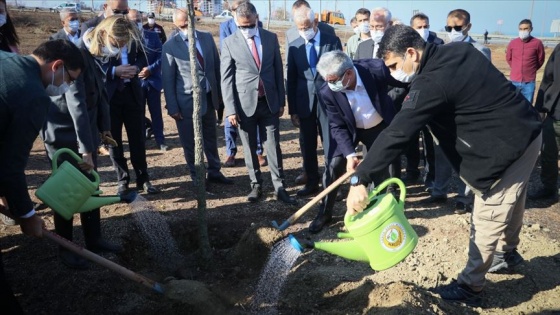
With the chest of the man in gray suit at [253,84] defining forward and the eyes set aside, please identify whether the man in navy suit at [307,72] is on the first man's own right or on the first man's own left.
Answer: on the first man's own left

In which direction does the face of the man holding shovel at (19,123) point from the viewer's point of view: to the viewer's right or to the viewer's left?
to the viewer's right

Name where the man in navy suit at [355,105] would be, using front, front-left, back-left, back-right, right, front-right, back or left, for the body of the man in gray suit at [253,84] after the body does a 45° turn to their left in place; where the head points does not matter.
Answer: front

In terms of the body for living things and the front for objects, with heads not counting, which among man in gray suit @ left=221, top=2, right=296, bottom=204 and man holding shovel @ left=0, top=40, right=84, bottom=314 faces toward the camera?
the man in gray suit

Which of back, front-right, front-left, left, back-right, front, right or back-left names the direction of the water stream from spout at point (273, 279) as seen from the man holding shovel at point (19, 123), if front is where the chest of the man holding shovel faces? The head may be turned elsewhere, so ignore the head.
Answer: front

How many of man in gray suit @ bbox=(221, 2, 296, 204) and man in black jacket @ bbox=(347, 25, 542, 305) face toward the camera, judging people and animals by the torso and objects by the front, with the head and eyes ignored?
1

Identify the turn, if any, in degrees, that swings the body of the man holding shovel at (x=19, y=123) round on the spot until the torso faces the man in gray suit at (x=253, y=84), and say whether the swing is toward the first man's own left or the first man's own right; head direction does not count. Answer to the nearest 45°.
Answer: approximately 45° to the first man's own left

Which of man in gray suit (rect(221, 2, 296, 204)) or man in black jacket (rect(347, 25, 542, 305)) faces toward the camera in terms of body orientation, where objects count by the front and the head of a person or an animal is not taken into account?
the man in gray suit

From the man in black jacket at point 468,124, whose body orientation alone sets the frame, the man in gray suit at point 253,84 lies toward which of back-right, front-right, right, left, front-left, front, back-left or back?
front-right

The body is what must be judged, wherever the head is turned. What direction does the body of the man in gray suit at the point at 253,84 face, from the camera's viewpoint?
toward the camera

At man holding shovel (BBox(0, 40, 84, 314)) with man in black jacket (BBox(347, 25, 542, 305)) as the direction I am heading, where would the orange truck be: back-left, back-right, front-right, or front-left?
front-left

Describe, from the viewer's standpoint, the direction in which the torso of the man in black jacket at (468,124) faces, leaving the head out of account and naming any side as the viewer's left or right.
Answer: facing to the left of the viewer

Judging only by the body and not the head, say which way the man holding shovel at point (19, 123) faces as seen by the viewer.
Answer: to the viewer's right

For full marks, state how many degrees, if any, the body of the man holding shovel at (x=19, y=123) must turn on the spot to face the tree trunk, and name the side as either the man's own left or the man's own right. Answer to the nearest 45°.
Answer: approximately 45° to the man's own left

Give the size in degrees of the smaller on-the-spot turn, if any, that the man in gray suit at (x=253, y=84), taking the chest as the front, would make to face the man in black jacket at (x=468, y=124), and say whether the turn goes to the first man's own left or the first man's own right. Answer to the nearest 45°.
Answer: approximately 45° to the first man's own left

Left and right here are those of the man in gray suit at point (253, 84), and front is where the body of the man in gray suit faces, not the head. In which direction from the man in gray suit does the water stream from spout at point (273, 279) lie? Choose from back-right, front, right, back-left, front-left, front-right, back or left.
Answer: front

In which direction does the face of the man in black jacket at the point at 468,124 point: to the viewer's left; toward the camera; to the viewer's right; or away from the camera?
to the viewer's left

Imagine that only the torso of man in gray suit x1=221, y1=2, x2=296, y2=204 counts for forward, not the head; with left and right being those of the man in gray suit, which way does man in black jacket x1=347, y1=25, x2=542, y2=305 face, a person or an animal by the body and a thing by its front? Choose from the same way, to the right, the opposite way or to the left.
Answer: to the right

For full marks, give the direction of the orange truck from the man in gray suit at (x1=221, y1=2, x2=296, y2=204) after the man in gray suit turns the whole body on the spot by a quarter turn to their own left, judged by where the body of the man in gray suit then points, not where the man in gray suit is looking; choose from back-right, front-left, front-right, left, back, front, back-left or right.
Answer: left
